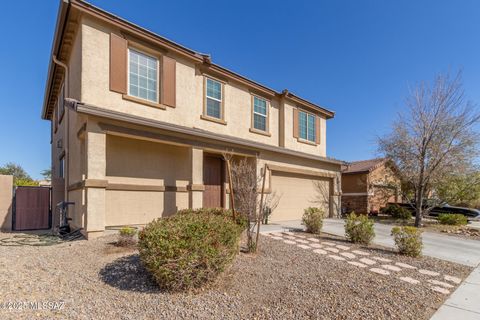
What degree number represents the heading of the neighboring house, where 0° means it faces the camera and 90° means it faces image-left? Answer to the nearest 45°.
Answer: approximately 315°

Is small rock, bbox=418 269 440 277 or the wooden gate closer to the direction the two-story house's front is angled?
the small rock

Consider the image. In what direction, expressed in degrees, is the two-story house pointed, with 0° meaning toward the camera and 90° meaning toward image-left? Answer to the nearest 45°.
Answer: approximately 315°

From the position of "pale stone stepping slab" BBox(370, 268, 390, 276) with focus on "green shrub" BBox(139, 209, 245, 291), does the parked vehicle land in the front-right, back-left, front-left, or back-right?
back-right

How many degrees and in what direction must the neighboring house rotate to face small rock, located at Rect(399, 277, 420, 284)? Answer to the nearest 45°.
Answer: approximately 45° to its right
